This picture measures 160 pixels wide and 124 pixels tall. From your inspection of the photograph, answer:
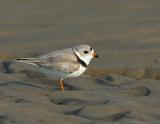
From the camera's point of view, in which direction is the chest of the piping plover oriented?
to the viewer's right
